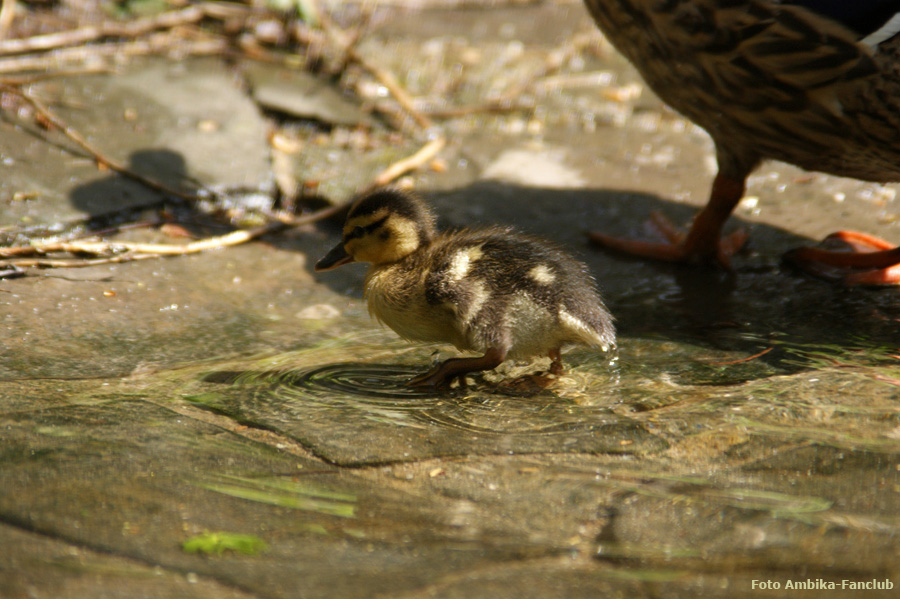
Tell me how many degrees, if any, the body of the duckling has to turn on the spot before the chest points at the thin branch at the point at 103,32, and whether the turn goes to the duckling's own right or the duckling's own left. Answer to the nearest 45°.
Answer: approximately 45° to the duckling's own right

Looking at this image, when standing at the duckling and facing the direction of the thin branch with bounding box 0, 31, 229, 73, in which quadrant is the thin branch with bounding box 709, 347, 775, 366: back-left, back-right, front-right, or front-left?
back-right

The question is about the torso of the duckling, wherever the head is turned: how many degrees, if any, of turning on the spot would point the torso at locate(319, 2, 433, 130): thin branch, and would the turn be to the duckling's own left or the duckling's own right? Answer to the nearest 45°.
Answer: approximately 90° to the duckling's own right

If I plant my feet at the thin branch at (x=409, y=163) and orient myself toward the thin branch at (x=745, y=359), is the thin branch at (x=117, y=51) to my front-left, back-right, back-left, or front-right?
back-right

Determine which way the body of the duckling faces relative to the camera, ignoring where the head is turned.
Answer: to the viewer's left

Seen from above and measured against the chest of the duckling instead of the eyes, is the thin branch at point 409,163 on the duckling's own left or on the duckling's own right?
on the duckling's own right

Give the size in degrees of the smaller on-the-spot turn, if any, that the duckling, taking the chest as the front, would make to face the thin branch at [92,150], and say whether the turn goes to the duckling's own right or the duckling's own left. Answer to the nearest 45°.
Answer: approximately 45° to the duckling's own right

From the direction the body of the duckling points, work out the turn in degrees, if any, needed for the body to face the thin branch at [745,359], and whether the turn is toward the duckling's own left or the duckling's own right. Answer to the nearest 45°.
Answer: approximately 180°

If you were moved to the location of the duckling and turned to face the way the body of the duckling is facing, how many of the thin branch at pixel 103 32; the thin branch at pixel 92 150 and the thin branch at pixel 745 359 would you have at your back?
1
